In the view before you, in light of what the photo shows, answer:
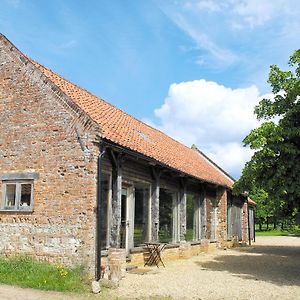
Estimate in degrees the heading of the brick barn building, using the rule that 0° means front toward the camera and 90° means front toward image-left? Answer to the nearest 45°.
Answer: approximately 315°

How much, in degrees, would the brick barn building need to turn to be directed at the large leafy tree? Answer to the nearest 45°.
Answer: approximately 45° to its left
